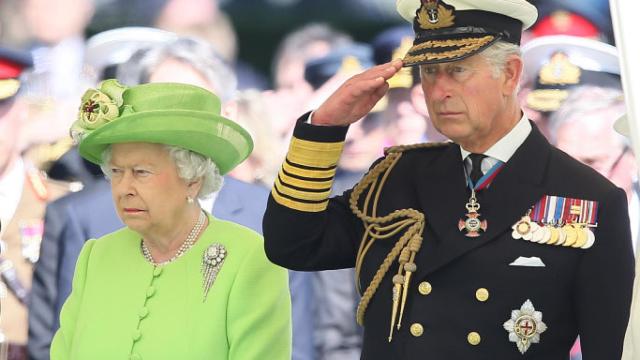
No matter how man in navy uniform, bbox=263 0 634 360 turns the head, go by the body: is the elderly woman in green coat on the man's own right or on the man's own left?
on the man's own right

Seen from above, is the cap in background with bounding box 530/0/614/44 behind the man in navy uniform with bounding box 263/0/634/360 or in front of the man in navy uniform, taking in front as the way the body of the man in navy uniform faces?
behind

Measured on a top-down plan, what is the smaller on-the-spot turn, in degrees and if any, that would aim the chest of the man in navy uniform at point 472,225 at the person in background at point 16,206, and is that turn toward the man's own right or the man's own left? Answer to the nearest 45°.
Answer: approximately 90° to the man's own right

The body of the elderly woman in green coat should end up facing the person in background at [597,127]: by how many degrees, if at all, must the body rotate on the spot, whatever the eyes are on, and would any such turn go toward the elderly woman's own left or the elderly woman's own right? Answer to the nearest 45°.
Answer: approximately 135° to the elderly woman's own left

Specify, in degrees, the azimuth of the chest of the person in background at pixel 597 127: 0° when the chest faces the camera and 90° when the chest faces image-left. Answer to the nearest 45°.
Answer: approximately 45°

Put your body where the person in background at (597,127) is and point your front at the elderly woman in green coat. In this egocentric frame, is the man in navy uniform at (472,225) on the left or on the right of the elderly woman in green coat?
left

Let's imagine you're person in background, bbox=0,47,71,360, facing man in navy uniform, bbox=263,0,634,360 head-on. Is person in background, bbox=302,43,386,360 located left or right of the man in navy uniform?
left

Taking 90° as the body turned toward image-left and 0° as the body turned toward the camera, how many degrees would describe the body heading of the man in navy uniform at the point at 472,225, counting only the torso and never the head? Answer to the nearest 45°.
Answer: approximately 45°
